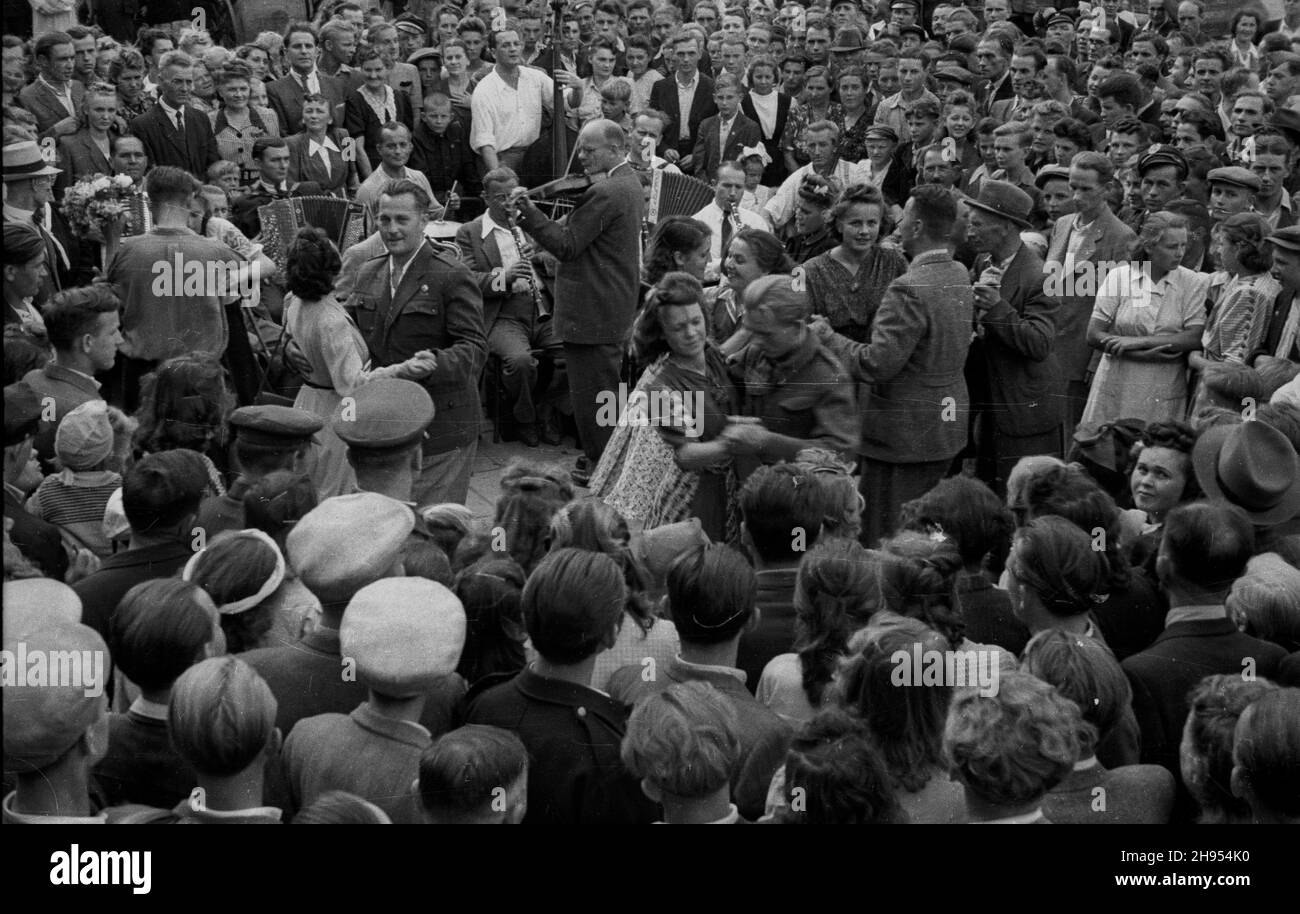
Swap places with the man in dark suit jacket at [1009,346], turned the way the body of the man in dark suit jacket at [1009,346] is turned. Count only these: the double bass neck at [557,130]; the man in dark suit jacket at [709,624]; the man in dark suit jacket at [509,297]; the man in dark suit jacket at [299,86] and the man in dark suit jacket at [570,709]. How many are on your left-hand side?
2

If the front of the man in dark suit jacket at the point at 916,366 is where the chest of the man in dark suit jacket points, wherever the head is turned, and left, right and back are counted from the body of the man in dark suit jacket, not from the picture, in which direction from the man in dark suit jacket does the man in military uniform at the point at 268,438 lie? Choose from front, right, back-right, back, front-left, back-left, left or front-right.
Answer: left

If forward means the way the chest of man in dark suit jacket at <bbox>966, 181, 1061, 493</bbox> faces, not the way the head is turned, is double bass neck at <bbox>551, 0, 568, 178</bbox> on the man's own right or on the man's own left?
on the man's own right

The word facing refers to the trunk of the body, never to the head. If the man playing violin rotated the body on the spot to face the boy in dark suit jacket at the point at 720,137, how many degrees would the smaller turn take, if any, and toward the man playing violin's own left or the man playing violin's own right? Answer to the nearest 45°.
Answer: approximately 90° to the man playing violin's own right

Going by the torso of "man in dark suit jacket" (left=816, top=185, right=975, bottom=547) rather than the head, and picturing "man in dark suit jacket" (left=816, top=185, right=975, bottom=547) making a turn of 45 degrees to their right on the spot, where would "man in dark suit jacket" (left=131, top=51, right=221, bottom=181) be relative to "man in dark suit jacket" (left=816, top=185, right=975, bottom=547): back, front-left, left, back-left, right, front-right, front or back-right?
front-left

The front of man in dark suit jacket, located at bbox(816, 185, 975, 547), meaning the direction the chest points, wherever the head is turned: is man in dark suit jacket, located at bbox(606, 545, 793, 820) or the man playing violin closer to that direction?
the man playing violin

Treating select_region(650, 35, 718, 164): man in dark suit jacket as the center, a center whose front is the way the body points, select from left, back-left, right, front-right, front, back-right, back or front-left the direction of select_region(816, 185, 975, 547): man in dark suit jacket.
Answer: front

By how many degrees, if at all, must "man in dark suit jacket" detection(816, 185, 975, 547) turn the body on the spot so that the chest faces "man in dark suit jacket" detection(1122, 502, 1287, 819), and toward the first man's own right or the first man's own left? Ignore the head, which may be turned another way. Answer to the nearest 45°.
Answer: approximately 135° to the first man's own left

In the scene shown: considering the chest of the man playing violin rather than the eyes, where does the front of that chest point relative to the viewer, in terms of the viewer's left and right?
facing to the left of the viewer

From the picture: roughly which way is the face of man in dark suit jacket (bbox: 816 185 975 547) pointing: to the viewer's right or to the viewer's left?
to the viewer's left

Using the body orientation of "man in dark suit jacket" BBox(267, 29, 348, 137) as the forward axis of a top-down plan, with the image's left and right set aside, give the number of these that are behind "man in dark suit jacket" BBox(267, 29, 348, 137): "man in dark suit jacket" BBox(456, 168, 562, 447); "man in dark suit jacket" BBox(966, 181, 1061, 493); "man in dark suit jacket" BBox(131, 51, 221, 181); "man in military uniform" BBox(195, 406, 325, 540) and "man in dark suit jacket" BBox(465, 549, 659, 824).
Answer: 0

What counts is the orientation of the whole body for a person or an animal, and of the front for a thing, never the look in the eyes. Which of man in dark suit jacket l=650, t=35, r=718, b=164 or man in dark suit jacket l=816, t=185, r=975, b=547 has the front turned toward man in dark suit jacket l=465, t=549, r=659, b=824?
man in dark suit jacket l=650, t=35, r=718, b=164

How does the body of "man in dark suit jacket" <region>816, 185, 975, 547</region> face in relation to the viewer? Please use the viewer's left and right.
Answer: facing away from the viewer and to the left of the viewer

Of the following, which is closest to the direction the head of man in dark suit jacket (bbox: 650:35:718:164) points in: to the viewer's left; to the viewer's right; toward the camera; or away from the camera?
toward the camera

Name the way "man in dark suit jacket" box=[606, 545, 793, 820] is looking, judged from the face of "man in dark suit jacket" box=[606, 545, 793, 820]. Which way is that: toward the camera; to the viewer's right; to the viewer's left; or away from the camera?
away from the camera

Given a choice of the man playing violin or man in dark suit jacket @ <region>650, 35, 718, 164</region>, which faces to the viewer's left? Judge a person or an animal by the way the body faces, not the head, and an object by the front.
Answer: the man playing violin

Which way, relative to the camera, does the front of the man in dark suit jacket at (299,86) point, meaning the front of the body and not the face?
toward the camera

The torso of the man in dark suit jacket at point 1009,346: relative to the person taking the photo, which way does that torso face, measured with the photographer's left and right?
facing to the left of the viewer

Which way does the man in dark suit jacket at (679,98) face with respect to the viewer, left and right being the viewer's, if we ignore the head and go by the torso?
facing the viewer

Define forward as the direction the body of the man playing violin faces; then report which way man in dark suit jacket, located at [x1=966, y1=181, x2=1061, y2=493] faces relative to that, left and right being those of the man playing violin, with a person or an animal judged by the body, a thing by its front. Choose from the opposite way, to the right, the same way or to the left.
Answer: the same way

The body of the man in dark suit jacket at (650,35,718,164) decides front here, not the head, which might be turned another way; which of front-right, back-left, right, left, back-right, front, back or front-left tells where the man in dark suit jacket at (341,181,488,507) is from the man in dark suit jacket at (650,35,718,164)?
front

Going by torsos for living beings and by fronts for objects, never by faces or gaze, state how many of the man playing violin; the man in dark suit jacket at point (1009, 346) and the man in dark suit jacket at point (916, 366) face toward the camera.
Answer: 0

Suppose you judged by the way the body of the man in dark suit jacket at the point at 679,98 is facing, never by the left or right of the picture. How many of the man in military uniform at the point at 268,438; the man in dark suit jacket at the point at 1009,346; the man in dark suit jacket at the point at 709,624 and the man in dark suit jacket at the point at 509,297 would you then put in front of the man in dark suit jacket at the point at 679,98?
4

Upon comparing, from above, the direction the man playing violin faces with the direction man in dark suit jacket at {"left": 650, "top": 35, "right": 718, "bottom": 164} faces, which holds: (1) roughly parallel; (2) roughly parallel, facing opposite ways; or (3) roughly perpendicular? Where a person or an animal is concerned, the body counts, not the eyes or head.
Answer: roughly perpendicular

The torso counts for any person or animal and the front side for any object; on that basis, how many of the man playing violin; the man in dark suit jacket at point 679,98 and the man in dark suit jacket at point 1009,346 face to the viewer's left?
2
